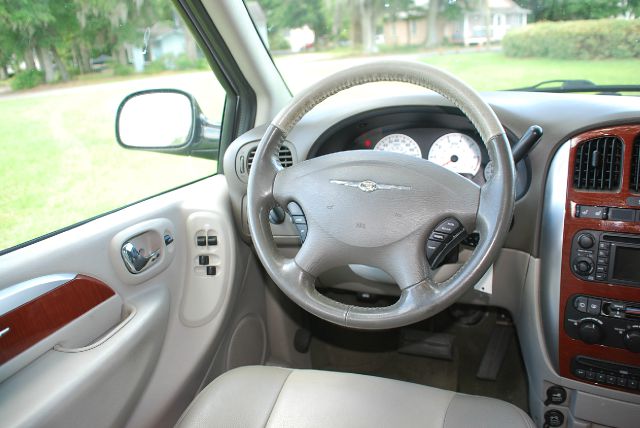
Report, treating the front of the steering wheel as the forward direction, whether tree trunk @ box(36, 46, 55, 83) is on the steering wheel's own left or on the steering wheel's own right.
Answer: on the steering wheel's own right

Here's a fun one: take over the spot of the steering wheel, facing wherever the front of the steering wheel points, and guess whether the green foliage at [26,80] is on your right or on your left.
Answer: on your right

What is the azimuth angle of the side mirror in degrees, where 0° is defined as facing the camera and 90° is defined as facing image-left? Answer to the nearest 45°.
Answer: approximately 0°

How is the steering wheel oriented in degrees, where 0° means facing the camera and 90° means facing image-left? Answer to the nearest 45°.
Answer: approximately 0°

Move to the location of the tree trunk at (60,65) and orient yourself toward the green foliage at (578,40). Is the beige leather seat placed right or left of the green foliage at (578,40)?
right

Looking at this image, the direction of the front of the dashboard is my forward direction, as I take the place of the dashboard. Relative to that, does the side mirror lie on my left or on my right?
on my right

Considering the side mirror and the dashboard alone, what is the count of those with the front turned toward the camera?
2

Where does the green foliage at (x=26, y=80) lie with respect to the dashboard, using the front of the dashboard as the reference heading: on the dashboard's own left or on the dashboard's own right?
on the dashboard's own right
